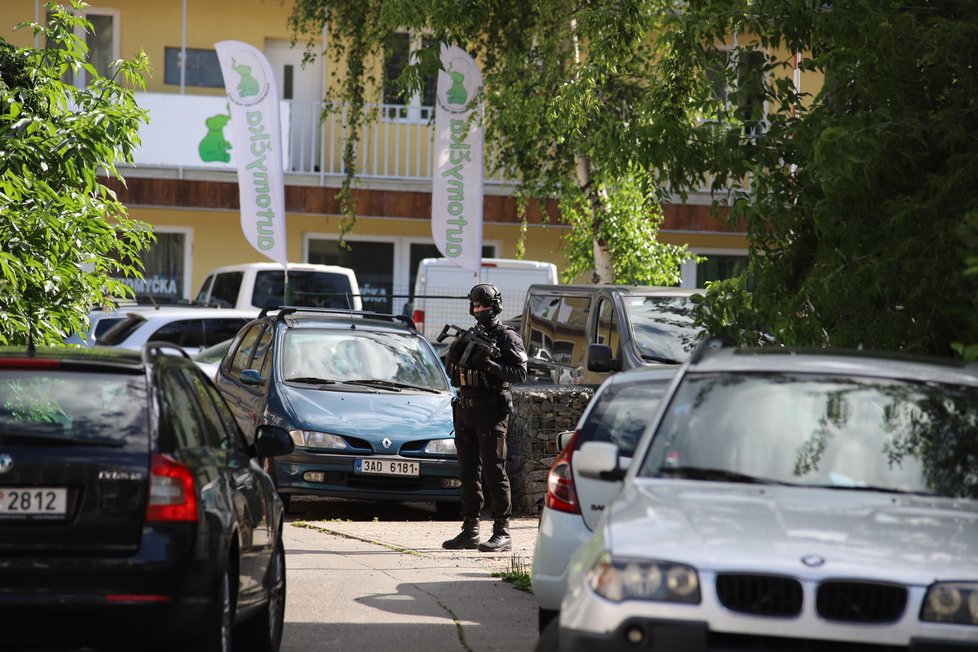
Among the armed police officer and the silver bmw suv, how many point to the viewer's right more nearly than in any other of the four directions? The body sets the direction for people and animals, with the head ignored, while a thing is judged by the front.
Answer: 0

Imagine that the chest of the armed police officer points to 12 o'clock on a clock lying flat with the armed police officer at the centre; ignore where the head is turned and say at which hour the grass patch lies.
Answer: The grass patch is roughly at 10 o'clock from the armed police officer.

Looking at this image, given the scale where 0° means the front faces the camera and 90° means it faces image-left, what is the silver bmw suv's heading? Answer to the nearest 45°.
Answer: approximately 0°

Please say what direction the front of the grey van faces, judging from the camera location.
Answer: facing the viewer and to the right of the viewer

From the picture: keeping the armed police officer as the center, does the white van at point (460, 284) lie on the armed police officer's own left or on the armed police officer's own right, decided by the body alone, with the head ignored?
on the armed police officer's own right

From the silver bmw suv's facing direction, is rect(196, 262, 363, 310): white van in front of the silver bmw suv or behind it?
behind

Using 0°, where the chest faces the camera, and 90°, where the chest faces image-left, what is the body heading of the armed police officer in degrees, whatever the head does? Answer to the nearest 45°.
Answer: approximately 45°
